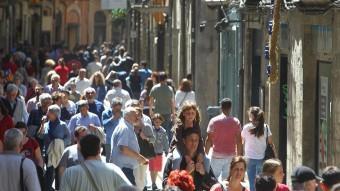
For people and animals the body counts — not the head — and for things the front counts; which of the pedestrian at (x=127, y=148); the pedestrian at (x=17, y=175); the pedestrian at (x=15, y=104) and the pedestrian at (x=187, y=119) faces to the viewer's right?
the pedestrian at (x=127, y=148)

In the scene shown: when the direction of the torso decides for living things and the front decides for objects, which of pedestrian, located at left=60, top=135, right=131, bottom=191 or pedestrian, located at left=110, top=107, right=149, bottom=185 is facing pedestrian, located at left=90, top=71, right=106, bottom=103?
pedestrian, located at left=60, top=135, right=131, bottom=191

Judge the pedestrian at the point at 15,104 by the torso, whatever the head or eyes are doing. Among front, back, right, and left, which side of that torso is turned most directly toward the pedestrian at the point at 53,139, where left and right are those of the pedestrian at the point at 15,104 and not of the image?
front

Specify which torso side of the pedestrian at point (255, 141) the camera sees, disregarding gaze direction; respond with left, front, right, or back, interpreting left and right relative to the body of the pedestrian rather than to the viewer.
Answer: back

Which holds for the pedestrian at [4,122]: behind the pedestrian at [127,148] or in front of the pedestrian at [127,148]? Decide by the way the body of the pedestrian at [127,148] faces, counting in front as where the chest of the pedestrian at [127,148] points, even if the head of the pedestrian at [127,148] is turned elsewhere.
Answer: behind

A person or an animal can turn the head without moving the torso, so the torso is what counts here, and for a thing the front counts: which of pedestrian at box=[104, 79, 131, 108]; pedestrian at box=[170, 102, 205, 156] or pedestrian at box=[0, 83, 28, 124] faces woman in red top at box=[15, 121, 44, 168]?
pedestrian at box=[0, 83, 28, 124]

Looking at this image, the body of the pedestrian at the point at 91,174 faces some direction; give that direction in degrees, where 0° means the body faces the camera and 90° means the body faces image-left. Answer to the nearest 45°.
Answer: approximately 180°

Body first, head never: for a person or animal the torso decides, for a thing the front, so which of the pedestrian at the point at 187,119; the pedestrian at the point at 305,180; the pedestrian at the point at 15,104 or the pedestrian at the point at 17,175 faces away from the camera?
the pedestrian at the point at 17,175
